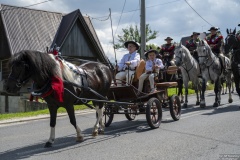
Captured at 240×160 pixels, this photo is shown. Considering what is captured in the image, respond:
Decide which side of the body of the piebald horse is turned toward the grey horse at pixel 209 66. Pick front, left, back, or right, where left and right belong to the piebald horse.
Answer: back

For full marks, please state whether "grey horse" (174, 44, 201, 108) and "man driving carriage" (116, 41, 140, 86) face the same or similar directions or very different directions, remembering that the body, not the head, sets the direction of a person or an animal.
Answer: same or similar directions

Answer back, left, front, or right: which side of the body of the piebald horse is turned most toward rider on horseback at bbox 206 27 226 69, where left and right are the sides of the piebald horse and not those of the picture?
back

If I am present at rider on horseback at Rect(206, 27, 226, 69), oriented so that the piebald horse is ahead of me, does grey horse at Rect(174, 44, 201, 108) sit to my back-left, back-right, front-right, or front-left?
front-right

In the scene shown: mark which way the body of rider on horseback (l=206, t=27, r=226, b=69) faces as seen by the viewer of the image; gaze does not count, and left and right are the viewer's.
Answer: facing the viewer and to the left of the viewer

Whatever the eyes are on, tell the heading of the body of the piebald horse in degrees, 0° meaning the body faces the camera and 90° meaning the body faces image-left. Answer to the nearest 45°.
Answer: approximately 45°

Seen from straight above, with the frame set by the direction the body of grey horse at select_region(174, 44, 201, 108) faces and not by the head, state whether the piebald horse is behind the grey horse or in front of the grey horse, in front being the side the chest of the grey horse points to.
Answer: in front

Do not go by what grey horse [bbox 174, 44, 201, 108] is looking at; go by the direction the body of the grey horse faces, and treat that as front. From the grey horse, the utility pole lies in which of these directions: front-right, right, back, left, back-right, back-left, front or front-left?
right

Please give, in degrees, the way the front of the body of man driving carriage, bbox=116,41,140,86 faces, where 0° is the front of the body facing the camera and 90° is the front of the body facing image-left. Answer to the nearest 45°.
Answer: approximately 45°

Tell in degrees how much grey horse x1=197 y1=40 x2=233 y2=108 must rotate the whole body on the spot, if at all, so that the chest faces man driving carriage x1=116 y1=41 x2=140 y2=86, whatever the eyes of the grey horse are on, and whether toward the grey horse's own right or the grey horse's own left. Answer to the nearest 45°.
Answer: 0° — it already faces them

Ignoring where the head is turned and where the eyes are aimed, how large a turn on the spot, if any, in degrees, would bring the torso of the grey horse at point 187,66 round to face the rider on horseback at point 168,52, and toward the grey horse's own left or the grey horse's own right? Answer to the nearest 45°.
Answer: approximately 90° to the grey horse's own right

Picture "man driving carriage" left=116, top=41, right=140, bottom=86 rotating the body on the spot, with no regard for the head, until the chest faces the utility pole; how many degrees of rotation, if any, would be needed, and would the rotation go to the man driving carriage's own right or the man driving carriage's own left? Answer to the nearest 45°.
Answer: approximately 135° to the man driving carriage's own right
